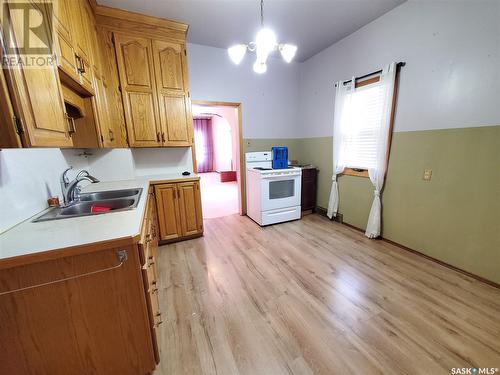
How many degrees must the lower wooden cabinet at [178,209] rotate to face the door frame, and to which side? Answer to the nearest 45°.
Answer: approximately 135° to its left

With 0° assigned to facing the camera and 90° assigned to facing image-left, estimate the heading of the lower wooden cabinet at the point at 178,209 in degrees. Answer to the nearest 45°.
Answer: approximately 0°

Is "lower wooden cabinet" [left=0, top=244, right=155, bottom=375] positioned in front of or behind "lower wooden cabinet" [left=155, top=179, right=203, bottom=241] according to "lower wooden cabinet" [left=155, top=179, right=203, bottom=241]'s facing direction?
in front

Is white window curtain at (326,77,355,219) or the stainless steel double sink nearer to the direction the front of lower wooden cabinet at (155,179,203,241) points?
the stainless steel double sink

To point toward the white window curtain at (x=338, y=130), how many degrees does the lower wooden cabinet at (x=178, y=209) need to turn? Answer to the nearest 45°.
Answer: approximately 90° to its left

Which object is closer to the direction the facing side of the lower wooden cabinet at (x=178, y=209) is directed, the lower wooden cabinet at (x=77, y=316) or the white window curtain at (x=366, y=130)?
the lower wooden cabinet

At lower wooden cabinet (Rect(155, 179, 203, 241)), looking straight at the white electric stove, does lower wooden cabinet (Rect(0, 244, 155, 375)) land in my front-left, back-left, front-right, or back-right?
back-right

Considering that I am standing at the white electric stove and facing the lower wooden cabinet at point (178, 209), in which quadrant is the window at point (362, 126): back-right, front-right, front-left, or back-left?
back-left

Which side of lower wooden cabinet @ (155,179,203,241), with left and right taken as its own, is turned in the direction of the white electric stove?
left

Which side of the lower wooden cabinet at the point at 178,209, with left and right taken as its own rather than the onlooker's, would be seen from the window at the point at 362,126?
left
